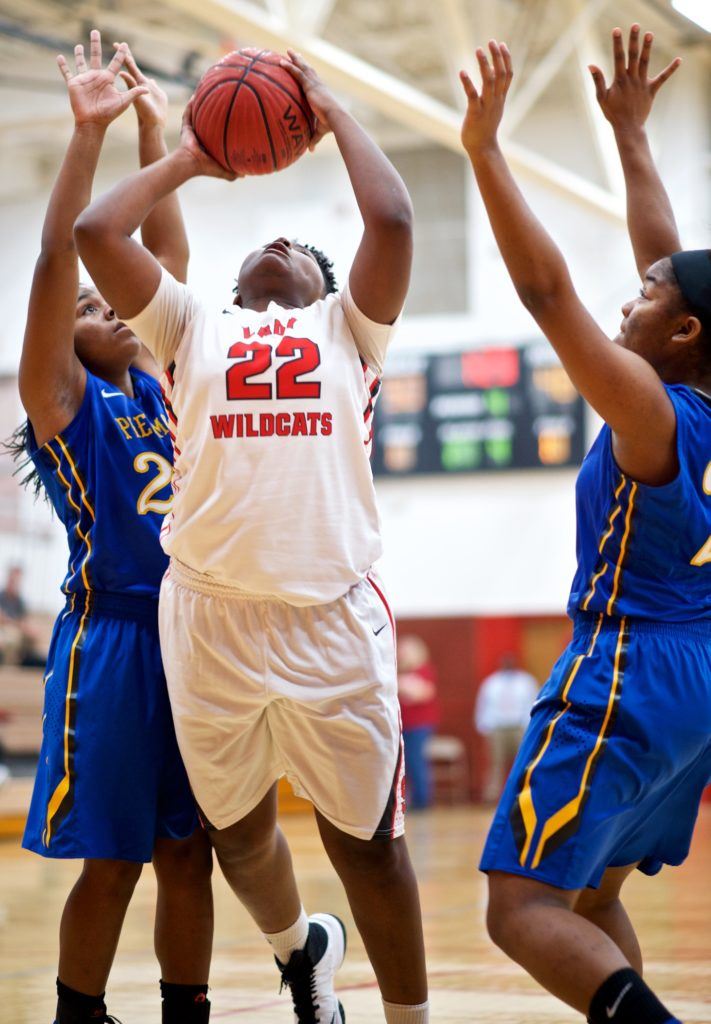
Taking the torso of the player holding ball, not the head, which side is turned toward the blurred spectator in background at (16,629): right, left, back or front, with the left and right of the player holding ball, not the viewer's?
back

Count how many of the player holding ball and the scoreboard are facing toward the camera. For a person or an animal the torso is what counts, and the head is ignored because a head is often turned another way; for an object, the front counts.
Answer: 2

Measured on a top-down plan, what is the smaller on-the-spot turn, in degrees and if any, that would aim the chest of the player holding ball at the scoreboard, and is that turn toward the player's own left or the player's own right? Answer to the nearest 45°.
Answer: approximately 180°

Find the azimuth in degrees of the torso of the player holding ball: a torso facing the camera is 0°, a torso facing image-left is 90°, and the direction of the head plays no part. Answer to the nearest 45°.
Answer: approximately 0°

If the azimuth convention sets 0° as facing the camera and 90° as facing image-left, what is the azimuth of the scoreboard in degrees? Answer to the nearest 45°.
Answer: approximately 0°

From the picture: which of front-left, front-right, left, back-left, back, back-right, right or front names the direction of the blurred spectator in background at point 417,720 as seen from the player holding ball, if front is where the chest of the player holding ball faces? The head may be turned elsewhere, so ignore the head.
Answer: back

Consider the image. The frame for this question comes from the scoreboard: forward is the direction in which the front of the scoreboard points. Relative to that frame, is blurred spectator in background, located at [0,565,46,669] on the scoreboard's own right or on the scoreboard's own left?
on the scoreboard's own right

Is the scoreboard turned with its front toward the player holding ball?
yes
